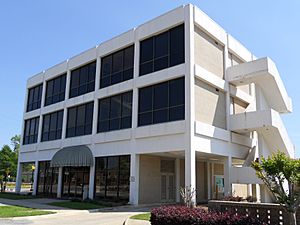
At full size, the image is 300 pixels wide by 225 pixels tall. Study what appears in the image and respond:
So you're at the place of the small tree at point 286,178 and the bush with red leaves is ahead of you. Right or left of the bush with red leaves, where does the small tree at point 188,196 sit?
right

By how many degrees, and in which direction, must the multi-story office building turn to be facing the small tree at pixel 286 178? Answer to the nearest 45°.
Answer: approximately 45° to its left

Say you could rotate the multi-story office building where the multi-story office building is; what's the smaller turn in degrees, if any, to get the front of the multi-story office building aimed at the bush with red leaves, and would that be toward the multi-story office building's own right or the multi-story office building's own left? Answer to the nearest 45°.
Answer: approximately 45° to the multi-story office building's own left

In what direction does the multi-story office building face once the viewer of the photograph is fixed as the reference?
facing the viewer and to the left of the viewer

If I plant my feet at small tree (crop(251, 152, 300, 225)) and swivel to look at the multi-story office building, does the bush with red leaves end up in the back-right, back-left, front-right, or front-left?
front-left
